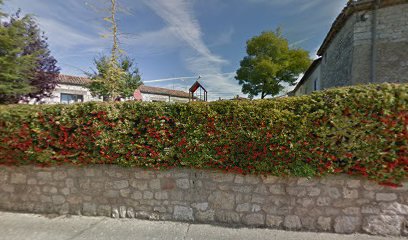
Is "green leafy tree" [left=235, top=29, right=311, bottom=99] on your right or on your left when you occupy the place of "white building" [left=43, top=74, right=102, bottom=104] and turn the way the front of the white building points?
on your left

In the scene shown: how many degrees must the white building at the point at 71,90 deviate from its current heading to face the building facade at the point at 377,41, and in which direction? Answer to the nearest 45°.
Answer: approximately 45° to its left

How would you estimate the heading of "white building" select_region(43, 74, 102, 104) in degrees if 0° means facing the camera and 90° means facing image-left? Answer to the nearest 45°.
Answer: approximately 0°
